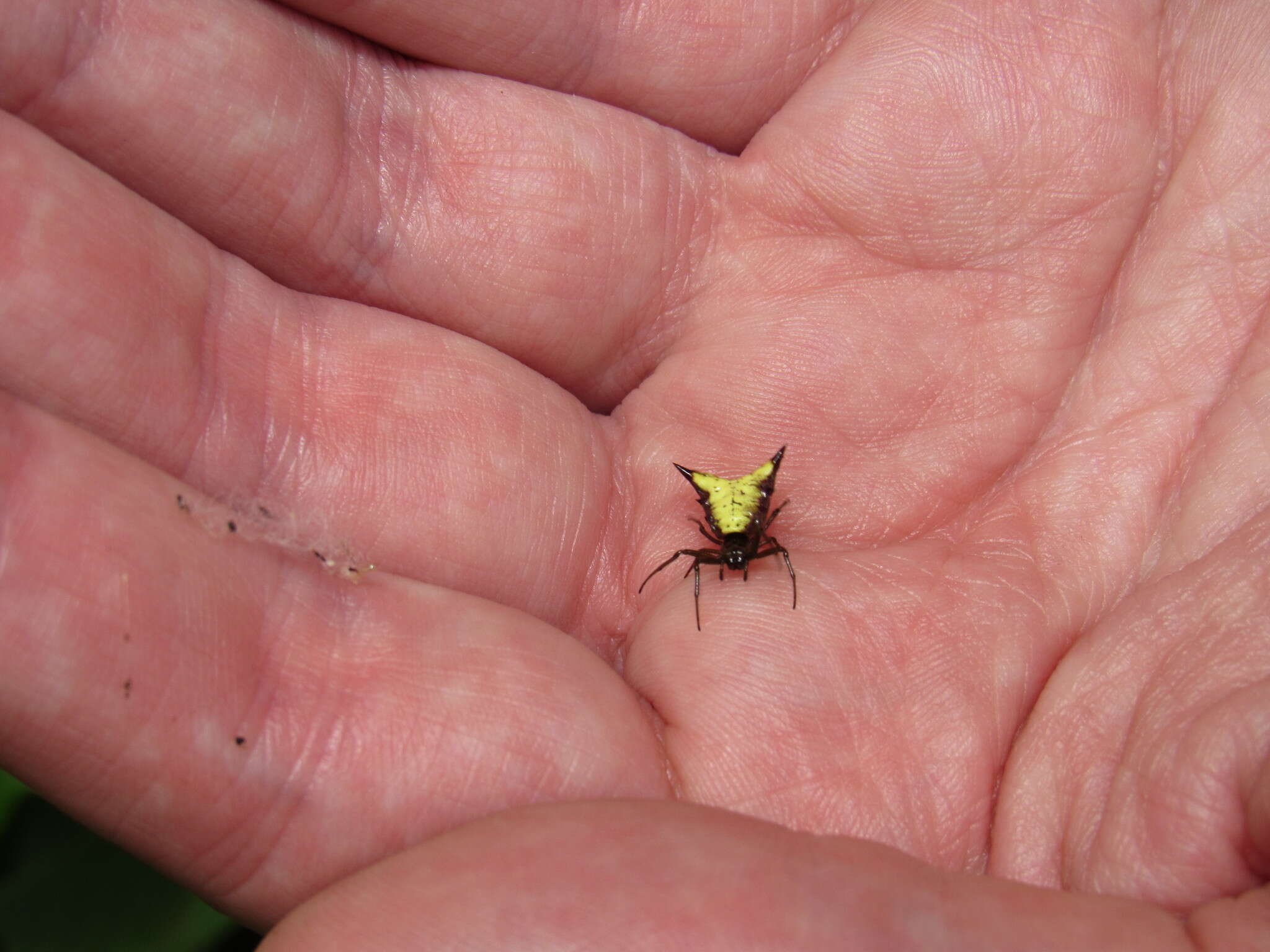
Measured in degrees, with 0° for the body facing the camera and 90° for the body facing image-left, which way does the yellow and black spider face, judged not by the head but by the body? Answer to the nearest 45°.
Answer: approximately 0°
